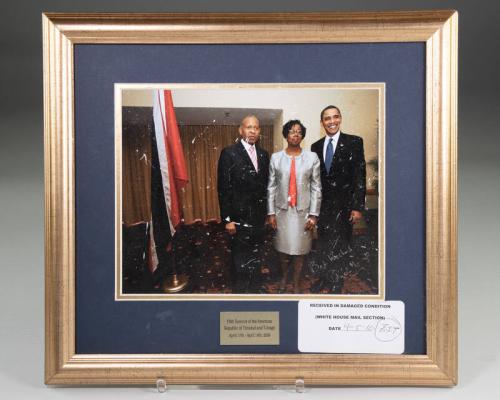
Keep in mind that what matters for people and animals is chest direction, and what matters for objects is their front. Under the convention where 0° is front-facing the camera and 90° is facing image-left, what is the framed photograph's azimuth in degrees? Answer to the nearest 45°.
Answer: approximately 0°
